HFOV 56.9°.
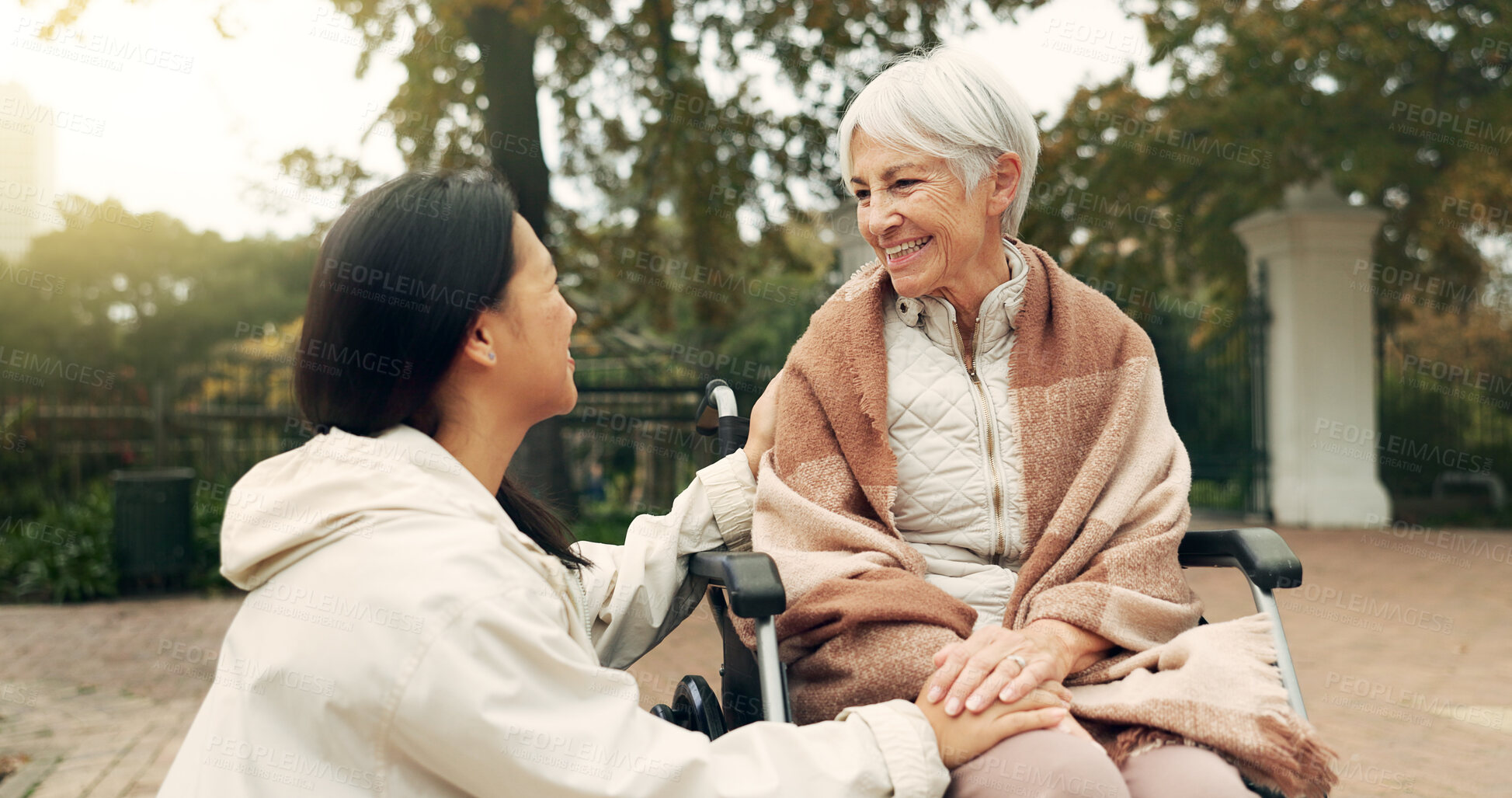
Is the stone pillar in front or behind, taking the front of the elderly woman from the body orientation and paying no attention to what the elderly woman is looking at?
behind

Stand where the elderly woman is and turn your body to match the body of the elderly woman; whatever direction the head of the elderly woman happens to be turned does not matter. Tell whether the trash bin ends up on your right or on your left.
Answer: on your right

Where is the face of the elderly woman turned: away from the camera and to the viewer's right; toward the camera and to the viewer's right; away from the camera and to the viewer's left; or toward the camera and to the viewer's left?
toward the camera and to the viewer's left

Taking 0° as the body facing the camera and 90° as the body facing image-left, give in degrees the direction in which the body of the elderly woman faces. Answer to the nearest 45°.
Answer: approximately 0°

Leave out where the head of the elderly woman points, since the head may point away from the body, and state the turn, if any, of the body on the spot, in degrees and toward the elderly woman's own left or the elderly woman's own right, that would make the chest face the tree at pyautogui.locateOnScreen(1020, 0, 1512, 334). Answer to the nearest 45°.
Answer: approximately 180°

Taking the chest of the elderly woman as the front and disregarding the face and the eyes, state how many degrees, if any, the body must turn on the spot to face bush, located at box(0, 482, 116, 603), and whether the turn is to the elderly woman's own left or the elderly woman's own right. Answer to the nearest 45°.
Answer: approximately 135° to the elderly woman's own right

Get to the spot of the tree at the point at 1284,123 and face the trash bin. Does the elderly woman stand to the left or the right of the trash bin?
left
